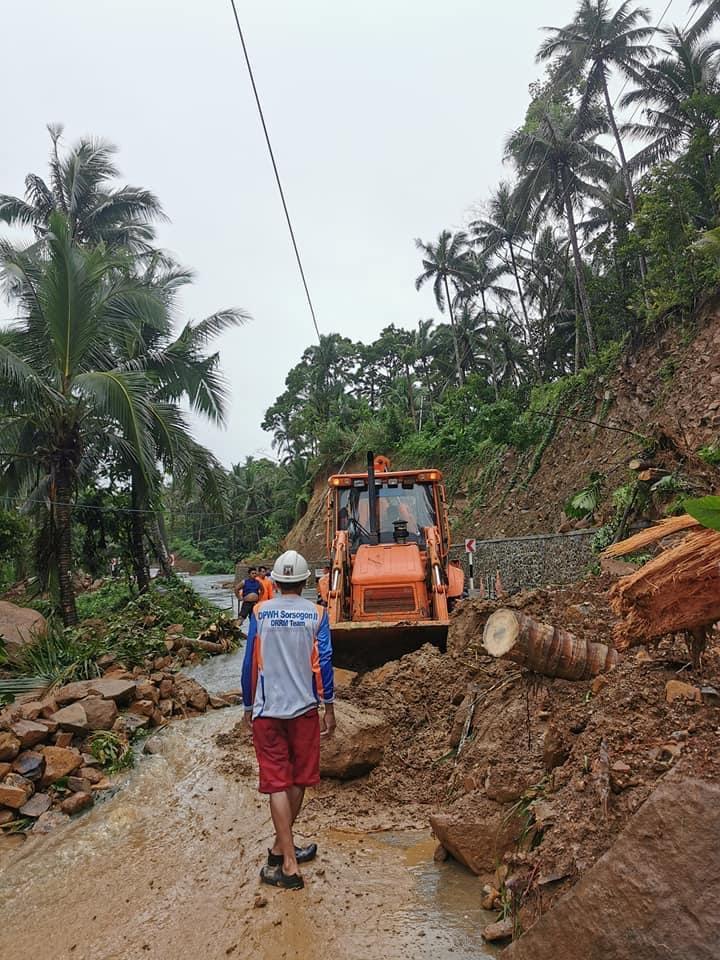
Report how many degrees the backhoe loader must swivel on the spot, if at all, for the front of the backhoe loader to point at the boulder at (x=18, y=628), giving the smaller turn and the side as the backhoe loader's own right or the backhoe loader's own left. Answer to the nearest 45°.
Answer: approximately 90° to the backhoe loader's own right

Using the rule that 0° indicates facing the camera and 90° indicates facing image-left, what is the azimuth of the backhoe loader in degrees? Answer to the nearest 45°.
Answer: approximately 0°

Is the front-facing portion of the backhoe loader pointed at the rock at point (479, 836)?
yes

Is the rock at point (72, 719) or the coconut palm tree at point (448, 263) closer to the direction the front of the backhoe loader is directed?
the rock

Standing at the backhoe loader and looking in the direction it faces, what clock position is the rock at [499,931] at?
The rock is roughly at 12 o'clock from the backhoe loader.

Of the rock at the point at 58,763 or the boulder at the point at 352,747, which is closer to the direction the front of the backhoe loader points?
the boulder

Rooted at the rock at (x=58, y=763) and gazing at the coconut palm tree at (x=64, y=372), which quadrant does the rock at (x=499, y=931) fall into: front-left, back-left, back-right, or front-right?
back-right

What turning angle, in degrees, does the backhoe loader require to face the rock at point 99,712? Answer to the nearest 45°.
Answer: approximately 45° to its right

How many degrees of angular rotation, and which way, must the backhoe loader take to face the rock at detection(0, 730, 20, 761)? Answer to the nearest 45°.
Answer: approximately 45° to its right

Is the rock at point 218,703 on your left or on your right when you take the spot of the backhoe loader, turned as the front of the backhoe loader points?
on your right
